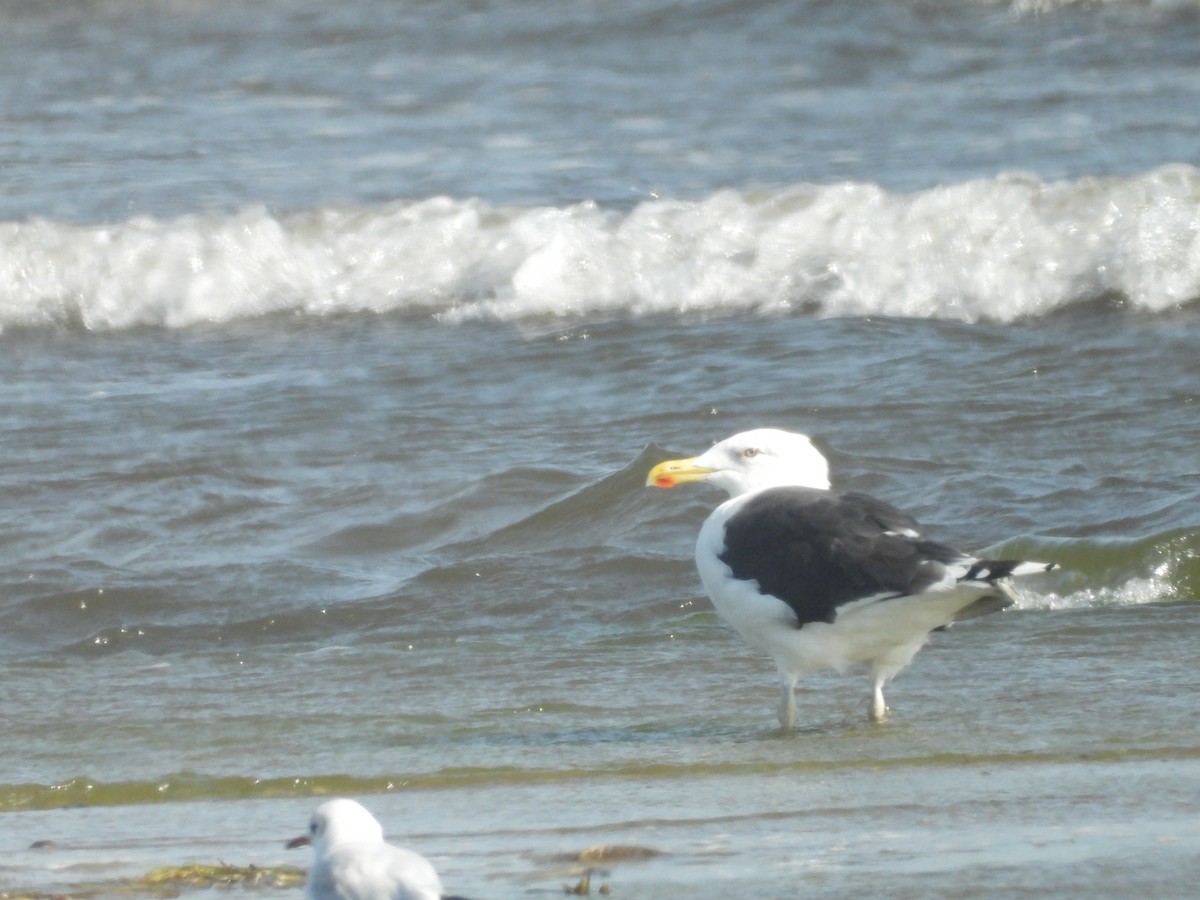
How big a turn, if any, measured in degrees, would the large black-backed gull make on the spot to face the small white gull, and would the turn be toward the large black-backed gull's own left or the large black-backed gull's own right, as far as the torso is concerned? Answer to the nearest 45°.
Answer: approximately 90° to the large black-backed gull's own left

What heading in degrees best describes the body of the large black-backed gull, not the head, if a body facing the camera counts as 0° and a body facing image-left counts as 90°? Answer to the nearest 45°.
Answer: approximately 90°

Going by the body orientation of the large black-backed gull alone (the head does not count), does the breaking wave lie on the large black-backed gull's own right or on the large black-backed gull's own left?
on the large black-backed gull's own right

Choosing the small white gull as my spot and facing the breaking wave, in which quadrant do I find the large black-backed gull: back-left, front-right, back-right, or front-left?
front-right

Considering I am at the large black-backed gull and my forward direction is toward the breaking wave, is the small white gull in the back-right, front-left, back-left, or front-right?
back-left
